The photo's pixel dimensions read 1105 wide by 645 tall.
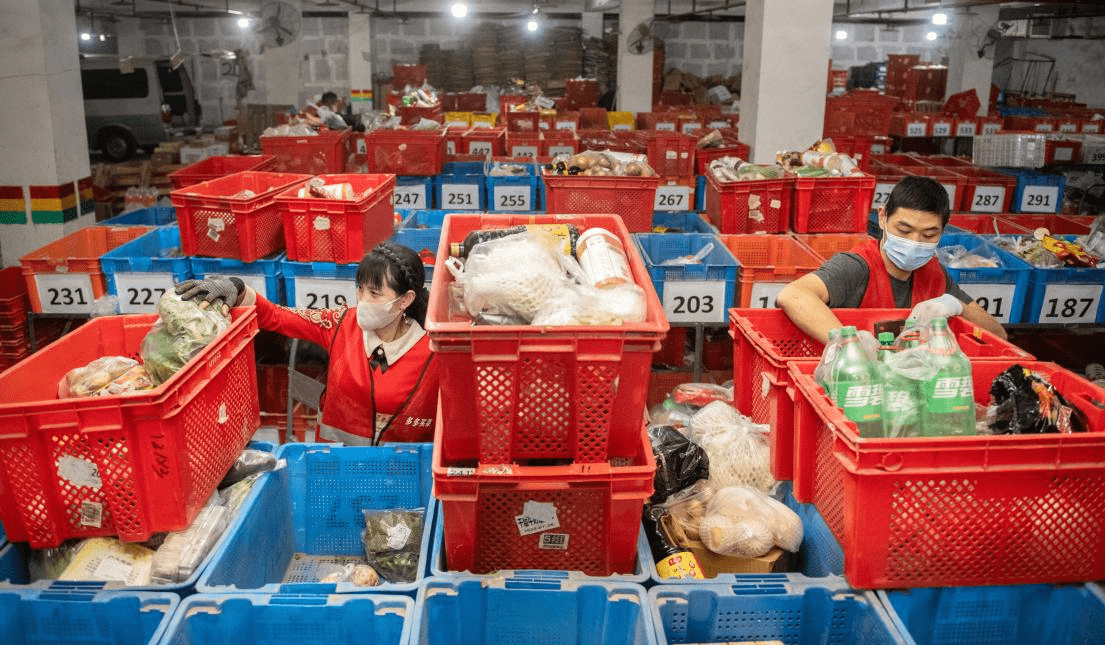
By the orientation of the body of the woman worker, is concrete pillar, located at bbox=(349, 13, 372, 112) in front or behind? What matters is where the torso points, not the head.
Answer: behind

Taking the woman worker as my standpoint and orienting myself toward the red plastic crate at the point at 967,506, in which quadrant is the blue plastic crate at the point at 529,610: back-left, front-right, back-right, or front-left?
front-right

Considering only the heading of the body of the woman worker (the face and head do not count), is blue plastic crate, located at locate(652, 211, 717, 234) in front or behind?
behind

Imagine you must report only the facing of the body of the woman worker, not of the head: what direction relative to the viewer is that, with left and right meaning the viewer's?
facing the viewer and to the left of the viewer

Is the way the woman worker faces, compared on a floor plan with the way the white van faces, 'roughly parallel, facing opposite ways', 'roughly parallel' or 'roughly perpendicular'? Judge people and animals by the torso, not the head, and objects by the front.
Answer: roughly perpendicular

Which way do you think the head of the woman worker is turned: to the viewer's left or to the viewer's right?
to the viewer's left

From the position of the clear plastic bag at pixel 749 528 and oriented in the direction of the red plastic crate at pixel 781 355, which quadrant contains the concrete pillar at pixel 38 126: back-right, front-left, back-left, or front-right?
front-left

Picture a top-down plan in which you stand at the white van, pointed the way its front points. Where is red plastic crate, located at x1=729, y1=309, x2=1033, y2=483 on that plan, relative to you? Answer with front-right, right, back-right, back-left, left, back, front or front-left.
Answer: back-left

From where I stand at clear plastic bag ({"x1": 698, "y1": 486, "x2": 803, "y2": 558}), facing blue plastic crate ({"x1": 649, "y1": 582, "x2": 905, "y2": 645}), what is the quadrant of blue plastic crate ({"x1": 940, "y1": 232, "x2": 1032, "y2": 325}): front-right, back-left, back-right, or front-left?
back-left

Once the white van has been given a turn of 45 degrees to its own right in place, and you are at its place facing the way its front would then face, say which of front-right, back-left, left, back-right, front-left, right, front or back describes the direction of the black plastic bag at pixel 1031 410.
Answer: back

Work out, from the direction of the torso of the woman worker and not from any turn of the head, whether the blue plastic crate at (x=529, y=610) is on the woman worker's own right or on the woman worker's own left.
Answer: on the woman worker's own left

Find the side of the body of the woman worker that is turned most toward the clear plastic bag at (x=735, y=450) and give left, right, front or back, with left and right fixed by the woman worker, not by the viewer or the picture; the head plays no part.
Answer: left

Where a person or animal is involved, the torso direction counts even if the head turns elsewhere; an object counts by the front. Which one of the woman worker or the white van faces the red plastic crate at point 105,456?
the woman worker
